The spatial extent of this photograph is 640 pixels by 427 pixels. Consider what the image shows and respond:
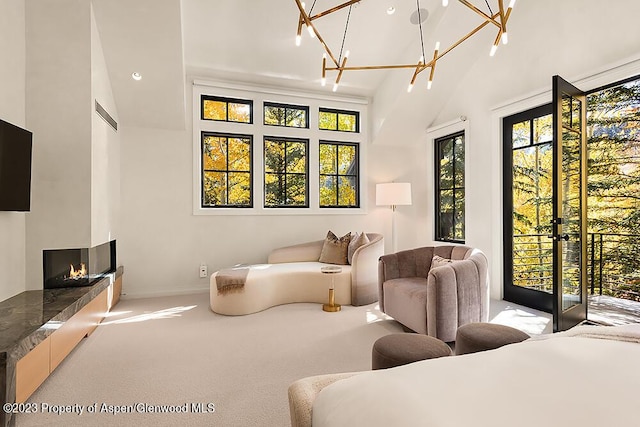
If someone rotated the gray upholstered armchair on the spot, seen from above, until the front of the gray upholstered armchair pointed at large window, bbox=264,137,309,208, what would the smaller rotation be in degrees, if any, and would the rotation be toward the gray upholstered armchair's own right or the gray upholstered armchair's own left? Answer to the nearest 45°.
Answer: approximately 90° to the gray upholstered armchair's own right

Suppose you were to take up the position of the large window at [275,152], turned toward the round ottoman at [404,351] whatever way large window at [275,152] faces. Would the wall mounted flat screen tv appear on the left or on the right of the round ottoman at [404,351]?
right

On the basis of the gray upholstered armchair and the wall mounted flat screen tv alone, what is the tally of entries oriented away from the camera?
0

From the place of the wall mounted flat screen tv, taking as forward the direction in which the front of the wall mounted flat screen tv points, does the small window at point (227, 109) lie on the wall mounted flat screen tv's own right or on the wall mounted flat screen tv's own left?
on the wall mounted flat screen tv's own left

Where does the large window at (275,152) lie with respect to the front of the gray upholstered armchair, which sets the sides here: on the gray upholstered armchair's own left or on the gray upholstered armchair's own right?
on the gray upholstered armchair's own right

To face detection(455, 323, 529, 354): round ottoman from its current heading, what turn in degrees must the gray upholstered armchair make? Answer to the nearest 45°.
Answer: approximately 45° to its left

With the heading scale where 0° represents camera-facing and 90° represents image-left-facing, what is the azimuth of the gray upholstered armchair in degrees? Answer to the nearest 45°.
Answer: approximately 45°

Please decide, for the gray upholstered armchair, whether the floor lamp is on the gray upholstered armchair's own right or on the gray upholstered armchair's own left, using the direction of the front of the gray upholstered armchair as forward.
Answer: on the gray upholstered armchair's own right

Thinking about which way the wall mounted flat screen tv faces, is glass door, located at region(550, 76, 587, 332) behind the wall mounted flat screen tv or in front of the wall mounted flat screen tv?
in front

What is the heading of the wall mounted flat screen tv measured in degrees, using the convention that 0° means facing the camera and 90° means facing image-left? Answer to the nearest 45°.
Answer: approximately 315°

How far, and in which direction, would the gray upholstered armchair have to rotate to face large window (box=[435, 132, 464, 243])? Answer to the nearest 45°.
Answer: approximately 135° to its right

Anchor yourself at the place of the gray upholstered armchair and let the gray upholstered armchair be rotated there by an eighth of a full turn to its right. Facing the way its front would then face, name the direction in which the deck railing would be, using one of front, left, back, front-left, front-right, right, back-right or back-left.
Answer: back-right
